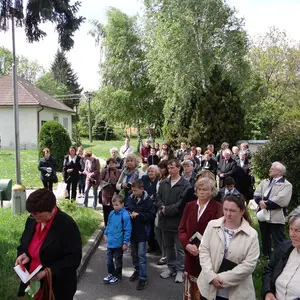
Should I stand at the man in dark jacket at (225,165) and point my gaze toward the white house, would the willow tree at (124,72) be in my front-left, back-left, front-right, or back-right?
front-right

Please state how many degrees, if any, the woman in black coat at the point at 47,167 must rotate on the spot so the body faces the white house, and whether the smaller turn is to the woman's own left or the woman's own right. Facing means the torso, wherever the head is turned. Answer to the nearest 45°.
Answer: approximately 180°

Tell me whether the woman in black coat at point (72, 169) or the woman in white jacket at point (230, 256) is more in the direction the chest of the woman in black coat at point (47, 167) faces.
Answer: the woman in white jacket

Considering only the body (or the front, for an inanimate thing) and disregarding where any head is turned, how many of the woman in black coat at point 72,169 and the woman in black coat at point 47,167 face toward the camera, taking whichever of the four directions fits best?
2

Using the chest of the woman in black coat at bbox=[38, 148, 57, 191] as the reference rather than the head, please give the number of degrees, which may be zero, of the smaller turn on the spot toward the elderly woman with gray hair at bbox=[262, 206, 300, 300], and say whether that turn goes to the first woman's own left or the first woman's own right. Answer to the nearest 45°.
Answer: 0° — they already face them

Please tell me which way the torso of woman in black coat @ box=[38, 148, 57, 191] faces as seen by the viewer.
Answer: toward the camera

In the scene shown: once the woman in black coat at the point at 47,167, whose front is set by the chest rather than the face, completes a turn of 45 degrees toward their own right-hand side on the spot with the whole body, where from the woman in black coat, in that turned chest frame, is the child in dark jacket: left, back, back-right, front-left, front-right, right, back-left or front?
front-left

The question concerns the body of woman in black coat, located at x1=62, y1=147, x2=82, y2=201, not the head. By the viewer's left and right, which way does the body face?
facing the viewer

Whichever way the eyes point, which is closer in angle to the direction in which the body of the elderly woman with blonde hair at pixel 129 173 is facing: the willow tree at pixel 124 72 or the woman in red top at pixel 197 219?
the woman in red top

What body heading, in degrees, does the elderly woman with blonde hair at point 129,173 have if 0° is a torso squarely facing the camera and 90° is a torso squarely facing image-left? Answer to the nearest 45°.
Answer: approximately 45°

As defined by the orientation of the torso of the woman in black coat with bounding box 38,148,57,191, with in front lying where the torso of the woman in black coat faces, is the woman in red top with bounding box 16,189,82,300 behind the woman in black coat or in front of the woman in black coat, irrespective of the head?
in front
